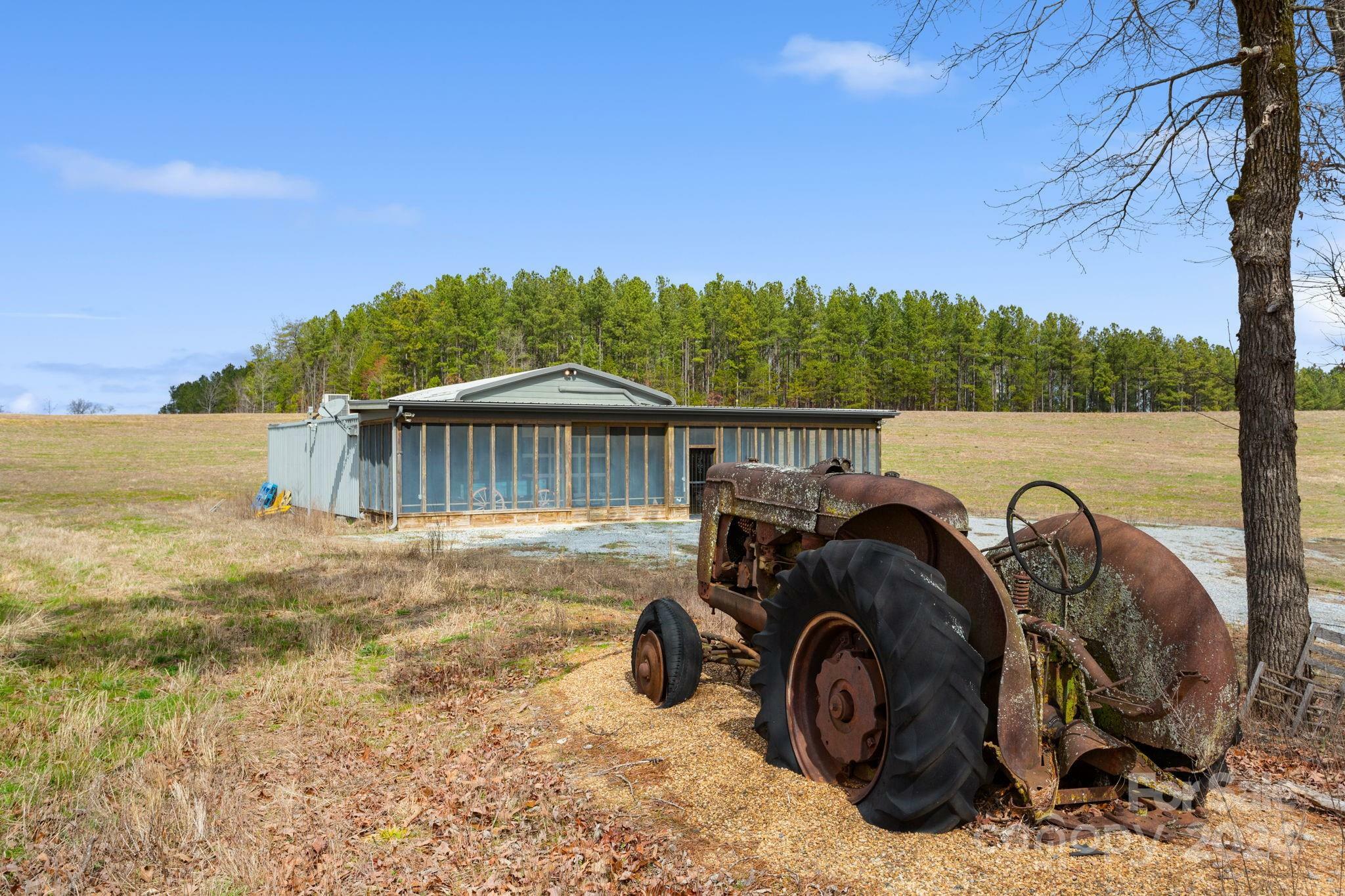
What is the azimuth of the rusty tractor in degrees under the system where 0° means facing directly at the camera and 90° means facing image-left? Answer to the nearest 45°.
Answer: approximately 135°

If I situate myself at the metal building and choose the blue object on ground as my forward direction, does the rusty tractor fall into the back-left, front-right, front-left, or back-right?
back-left

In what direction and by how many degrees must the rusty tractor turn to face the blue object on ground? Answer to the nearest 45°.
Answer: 0° — it already faces it

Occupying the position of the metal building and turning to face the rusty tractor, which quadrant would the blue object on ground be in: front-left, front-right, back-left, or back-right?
back-right

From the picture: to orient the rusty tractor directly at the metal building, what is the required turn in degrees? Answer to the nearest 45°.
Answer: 0° — it already faces it
